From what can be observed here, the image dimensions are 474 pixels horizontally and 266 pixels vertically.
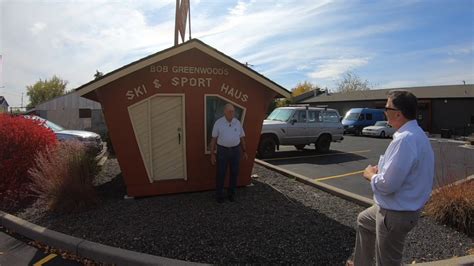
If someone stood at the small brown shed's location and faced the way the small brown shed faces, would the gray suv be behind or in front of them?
behind

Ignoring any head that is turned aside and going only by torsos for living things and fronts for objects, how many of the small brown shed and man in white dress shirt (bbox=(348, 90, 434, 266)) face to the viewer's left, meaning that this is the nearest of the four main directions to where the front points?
1

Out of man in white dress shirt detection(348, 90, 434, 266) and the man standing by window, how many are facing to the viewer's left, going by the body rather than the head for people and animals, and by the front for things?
1

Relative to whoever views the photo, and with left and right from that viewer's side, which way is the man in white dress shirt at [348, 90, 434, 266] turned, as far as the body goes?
facing to the left of the viewer

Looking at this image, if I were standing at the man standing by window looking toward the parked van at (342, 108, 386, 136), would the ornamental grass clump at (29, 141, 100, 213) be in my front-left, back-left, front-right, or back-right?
back-left

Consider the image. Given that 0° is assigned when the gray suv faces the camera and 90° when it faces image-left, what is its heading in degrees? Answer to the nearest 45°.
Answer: approximately 45°

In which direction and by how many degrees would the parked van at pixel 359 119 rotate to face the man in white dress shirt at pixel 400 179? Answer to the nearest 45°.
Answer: approximately 45° to its left

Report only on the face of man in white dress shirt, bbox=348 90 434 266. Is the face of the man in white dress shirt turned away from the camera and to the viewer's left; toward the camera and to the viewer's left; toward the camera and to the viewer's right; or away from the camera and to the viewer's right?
away from the camera and to the viewer's left

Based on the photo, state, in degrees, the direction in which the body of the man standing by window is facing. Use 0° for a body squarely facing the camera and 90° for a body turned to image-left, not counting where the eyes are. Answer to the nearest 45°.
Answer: approximately 0°
